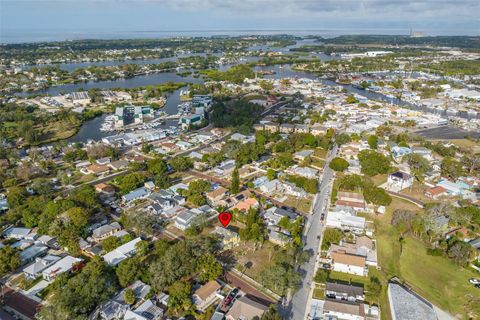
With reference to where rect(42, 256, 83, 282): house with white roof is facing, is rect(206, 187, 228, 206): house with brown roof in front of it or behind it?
behind

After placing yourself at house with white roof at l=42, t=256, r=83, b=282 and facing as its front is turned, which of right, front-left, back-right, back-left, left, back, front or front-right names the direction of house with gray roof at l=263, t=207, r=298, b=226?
back-left

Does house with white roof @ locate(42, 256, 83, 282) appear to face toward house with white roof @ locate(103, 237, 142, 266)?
no

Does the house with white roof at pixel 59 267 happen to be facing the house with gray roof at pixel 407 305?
no

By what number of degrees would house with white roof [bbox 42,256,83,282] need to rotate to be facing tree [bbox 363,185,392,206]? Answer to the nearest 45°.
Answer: approximately 135° to its left

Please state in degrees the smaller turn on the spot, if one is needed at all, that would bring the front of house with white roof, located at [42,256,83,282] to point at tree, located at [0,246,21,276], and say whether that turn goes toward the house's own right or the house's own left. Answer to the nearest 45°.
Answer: approximately 90° to the house's own right

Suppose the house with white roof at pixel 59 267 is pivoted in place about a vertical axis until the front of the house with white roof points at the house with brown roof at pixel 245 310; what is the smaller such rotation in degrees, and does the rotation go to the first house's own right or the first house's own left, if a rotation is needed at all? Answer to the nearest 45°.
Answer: approximately 90° to the first house's own left

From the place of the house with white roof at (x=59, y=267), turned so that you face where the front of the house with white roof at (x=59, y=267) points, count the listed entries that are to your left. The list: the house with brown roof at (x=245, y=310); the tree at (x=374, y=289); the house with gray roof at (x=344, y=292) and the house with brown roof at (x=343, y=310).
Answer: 4

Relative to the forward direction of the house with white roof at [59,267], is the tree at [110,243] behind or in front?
behind

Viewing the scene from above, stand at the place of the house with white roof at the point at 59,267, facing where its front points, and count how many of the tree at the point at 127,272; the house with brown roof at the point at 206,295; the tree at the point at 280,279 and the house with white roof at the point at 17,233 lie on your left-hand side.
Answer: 3

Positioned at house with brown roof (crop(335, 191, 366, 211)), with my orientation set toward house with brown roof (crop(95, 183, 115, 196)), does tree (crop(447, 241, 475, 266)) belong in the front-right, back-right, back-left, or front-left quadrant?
back-left

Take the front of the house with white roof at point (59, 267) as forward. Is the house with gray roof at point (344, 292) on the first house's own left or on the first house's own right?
on the first house's own left

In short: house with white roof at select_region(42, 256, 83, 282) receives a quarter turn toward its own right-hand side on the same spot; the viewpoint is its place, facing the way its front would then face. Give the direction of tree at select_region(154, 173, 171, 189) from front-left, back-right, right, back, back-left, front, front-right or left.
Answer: right

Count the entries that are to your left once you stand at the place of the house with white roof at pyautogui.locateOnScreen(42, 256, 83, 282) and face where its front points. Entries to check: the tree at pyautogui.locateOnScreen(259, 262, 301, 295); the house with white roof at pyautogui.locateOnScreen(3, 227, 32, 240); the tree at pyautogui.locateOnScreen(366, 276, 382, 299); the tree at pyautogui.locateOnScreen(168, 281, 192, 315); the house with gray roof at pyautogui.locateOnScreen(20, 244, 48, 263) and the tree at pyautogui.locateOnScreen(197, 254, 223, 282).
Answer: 4

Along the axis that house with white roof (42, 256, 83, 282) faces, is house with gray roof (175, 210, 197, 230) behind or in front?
behind

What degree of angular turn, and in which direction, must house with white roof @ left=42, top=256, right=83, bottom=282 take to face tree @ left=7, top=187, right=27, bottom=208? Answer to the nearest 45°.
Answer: approximately 135° to its right
